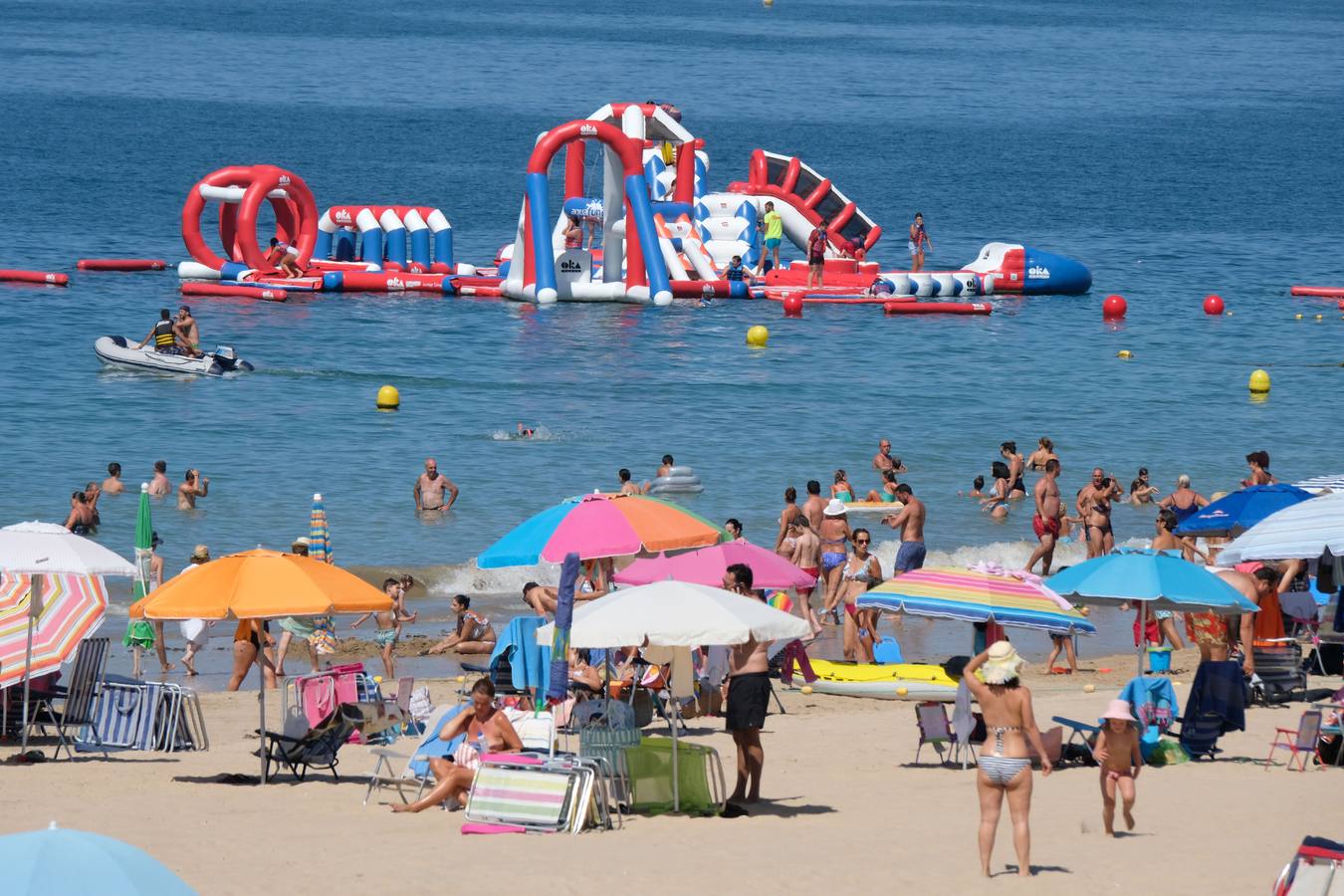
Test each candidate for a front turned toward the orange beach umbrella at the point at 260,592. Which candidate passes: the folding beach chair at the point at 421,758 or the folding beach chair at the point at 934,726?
the folding beach chair at the point at 421,758

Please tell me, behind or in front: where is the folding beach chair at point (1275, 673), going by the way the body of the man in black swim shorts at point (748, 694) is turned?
behind

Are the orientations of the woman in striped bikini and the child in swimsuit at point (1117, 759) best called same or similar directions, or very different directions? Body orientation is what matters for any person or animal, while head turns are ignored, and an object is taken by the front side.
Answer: very different directions

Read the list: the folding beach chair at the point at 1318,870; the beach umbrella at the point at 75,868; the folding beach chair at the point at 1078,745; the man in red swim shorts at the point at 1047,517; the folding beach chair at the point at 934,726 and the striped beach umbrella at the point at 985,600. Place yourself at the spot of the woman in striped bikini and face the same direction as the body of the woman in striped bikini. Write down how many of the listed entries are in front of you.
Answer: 4

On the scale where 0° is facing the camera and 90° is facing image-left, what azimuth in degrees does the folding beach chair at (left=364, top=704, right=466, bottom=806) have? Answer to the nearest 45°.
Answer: approximately 90°

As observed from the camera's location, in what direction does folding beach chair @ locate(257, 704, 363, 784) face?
facing to the left of the viewer

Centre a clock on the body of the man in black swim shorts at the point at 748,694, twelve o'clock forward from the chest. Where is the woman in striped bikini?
The woman in striped bikini is roughly at 9 o'clock from the man in black swim shorts.

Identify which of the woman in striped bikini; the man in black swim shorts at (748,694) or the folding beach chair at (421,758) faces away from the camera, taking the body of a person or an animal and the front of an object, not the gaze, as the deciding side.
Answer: the woman in striped bikini

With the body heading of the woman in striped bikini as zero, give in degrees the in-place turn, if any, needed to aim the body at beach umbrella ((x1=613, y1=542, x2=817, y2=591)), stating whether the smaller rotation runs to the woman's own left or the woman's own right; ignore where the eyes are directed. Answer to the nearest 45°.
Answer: approximately 45° to the woman's own left

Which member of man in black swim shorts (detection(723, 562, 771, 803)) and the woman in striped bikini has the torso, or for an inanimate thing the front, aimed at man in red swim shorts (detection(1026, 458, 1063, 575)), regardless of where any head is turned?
the woman in striped bikini
